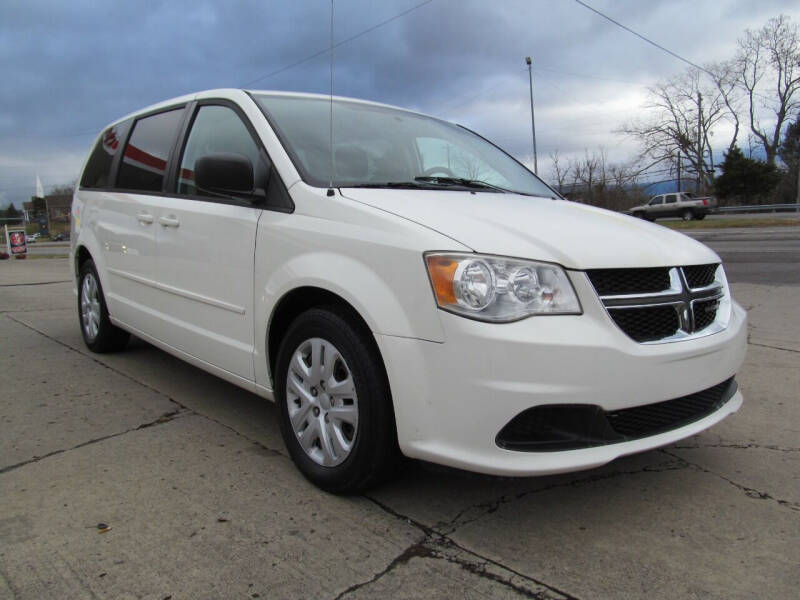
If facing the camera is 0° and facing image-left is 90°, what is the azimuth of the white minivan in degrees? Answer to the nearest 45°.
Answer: approximately 315°

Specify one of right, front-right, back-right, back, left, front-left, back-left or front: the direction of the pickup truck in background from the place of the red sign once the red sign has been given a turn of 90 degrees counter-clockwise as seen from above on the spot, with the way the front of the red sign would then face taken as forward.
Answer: front

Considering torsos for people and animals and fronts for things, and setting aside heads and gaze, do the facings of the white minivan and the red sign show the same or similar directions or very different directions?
same or similar directions

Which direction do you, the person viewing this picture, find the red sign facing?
facing the viewer

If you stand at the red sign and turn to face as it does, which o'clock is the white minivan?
The white minivan is roughly at 12 o'clock from the red sign.

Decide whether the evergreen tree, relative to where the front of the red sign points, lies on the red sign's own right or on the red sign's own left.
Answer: on the red sign's own left

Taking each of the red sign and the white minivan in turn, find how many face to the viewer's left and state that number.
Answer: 0
